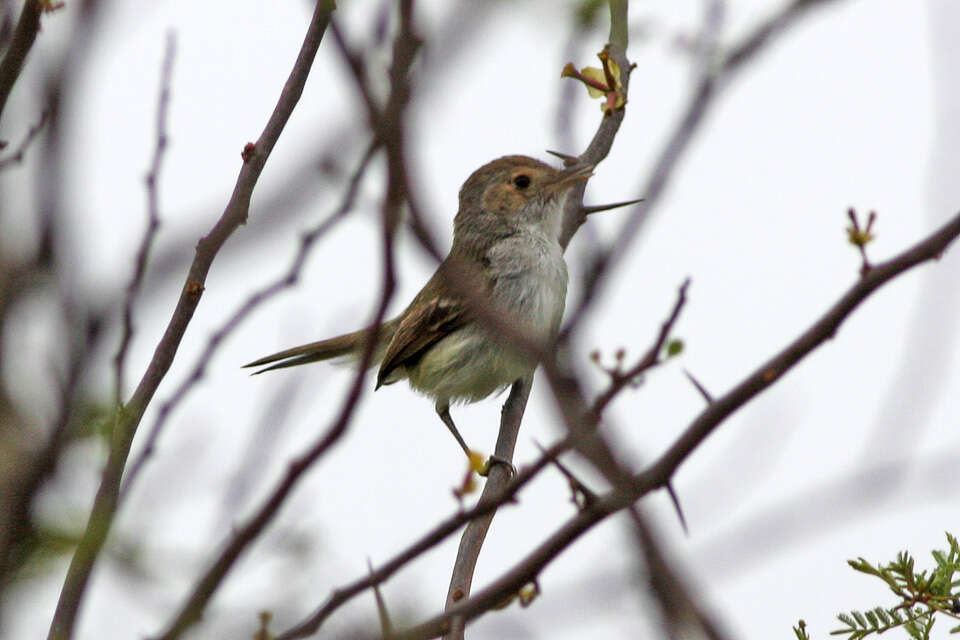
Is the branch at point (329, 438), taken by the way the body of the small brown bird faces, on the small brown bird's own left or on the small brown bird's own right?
on the small brown bird's own right

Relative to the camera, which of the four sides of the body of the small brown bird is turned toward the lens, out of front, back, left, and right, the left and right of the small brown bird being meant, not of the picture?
right

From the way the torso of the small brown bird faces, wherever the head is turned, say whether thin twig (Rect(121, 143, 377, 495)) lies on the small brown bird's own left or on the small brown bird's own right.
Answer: on the small brown bird's own right

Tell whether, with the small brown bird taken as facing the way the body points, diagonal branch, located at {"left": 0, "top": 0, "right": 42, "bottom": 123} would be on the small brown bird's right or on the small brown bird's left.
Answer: on the small brown bird's right

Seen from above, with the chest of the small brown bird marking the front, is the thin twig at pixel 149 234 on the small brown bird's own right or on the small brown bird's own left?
on the small brown bird's own right

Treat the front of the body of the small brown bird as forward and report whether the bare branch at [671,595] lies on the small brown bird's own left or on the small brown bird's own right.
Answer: on the small brown bird's own right
